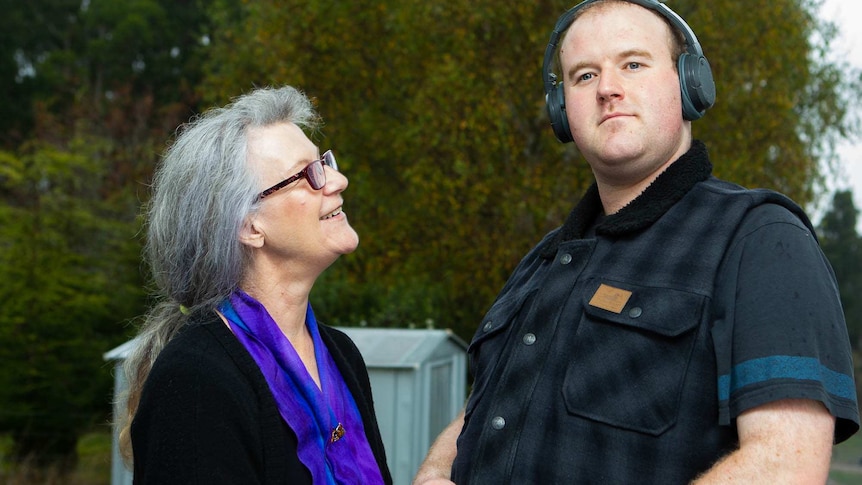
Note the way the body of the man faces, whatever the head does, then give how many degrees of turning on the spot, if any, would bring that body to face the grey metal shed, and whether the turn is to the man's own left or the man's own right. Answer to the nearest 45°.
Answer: approximately 90° to the man's own right

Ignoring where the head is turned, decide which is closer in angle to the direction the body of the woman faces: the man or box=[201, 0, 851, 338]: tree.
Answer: the man

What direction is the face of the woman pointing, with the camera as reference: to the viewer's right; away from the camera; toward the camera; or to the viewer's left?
to the viewer's right

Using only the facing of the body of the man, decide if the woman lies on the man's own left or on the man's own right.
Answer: on the man's own right

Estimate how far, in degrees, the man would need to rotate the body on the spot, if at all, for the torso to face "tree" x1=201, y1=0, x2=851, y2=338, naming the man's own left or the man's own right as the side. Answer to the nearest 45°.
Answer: approximately 135° to the man's own right
